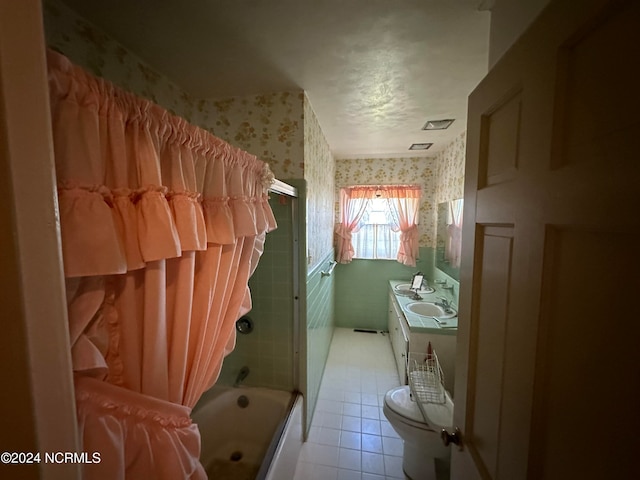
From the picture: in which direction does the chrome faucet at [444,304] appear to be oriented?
to the viewer's left

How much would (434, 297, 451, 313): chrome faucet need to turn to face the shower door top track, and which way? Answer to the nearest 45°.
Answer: approximately 45° to its left

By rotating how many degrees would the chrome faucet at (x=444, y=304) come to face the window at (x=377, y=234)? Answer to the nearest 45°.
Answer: approximately 45° to its right

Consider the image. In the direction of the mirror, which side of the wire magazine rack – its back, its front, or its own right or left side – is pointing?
back

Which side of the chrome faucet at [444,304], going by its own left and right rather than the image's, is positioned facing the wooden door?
left
